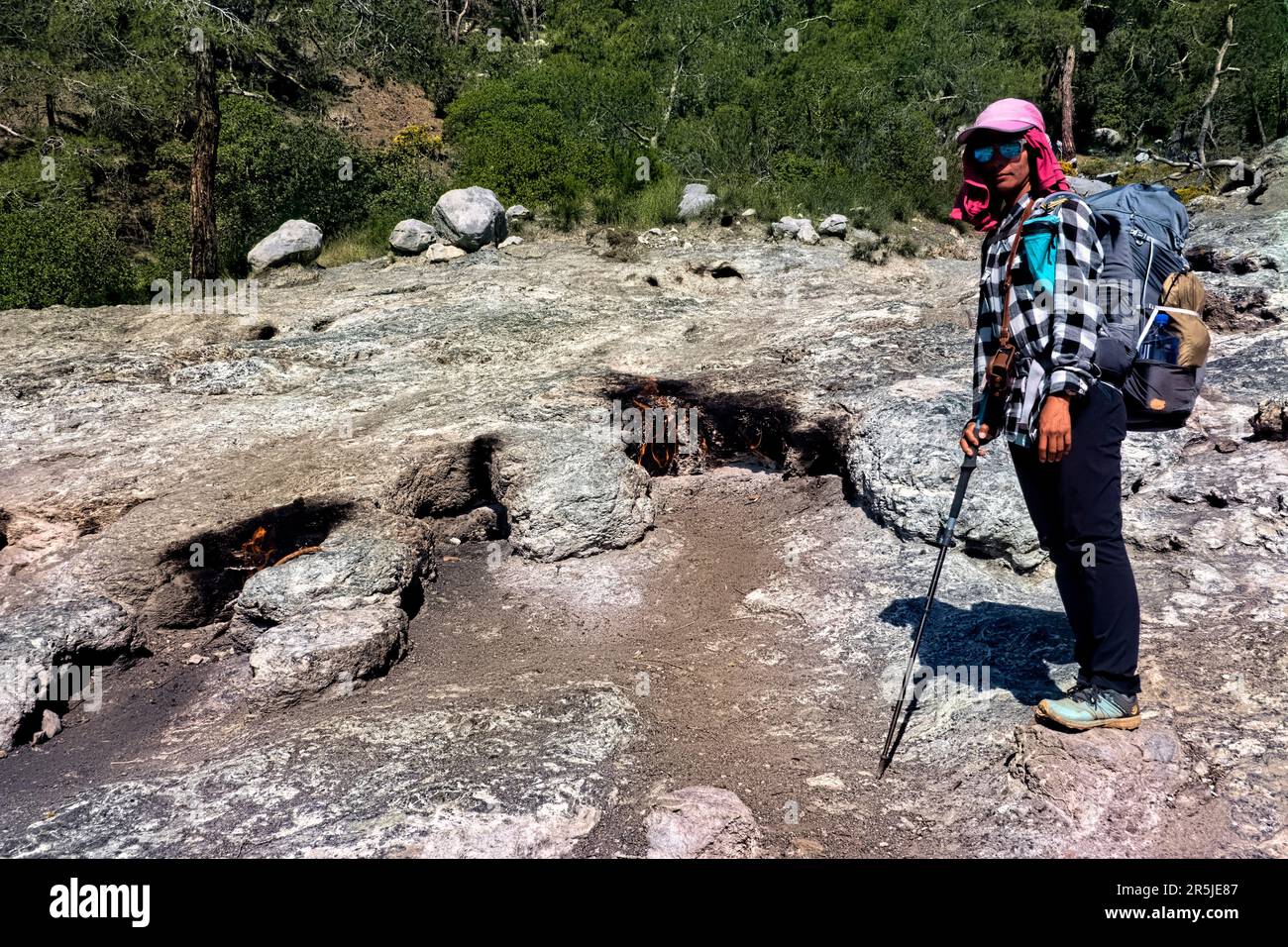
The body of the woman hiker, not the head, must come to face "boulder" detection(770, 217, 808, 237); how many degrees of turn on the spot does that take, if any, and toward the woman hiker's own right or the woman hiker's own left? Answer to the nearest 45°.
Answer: approximately 90° to the woman hiker's own right

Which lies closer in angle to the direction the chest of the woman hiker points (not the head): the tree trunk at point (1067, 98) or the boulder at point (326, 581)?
the boulder

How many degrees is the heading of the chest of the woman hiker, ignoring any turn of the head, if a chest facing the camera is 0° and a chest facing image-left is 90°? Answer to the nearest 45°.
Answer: approximately 90°

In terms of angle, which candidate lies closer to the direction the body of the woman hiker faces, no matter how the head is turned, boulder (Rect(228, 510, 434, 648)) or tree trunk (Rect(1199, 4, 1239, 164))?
the boulder

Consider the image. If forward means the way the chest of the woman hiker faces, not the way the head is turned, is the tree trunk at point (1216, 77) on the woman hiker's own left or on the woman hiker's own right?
on the woman hiker's own right

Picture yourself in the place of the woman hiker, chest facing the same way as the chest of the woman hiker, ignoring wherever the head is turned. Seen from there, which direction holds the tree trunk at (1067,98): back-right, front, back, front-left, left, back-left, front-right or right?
right
